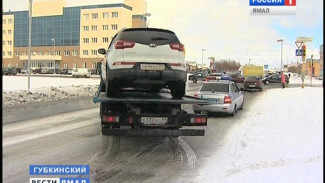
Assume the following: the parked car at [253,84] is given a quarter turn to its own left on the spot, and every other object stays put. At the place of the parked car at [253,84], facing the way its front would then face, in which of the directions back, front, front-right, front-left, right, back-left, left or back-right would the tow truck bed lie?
left

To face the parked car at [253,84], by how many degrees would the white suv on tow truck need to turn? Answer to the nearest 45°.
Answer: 0° — it already faces it

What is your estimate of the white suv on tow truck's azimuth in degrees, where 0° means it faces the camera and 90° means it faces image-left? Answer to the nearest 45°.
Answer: approximately 180°

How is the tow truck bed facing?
away from the camera

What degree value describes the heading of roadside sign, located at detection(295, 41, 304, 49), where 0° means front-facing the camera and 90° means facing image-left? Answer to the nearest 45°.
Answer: approximately 0°

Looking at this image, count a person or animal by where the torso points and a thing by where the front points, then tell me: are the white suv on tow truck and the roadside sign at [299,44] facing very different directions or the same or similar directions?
very different directions

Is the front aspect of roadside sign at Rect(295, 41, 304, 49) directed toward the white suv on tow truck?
yes

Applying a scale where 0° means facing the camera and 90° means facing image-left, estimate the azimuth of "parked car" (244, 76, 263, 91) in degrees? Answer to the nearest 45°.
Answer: approximately 180°

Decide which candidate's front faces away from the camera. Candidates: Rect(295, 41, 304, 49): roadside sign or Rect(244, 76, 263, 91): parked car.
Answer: the parked car
